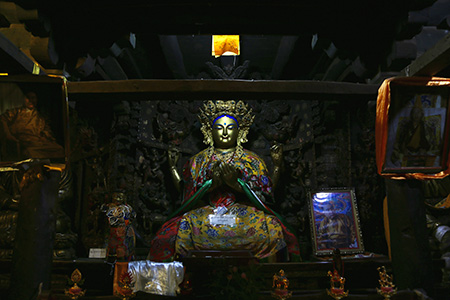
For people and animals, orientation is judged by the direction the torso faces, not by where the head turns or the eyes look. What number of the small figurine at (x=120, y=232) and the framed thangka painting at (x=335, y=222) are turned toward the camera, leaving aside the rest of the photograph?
2

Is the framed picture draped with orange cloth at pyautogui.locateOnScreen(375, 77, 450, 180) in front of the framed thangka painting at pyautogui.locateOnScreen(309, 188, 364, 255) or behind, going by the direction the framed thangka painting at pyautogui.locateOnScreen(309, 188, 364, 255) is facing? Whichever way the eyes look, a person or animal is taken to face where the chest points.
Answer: in front

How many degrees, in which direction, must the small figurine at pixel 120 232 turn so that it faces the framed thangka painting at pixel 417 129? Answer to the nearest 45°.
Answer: approximately 45° to its left

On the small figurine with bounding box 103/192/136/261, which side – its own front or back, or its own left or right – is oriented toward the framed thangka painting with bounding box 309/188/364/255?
left

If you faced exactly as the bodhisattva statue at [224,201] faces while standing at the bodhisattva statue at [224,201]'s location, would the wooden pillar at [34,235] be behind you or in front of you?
in front
